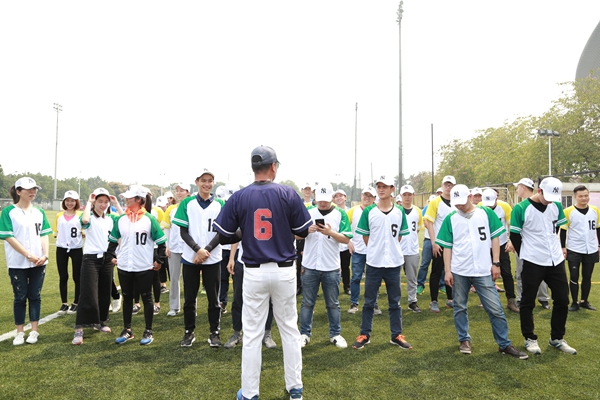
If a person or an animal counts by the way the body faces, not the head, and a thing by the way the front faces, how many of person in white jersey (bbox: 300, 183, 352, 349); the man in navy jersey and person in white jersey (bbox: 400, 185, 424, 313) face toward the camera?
2

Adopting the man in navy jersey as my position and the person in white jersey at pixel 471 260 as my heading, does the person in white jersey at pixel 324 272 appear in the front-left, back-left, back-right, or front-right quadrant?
front-left

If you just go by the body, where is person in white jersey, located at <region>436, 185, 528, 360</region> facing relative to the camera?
toward the camera

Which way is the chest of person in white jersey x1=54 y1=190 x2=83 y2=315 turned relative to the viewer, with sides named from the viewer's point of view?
facing the viewer

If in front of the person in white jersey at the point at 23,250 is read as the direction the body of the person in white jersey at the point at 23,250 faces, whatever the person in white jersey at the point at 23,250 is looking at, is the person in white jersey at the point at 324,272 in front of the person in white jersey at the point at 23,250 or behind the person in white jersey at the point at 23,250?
in front

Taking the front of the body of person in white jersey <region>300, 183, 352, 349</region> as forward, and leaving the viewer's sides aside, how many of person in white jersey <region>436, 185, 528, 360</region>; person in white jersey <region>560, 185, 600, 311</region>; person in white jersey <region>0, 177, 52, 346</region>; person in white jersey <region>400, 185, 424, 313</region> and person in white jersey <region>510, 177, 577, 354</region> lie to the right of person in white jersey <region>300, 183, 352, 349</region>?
1

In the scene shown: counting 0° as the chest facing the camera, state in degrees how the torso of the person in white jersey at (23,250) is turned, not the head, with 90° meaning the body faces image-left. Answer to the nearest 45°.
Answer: approximately 315°

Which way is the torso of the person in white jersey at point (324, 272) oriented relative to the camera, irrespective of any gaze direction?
toward the camera

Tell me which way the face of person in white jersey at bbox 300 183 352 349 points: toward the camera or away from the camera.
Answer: toward the camera

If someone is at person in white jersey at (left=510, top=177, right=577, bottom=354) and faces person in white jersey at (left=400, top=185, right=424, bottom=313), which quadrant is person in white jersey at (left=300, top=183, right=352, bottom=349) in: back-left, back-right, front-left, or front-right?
front-left

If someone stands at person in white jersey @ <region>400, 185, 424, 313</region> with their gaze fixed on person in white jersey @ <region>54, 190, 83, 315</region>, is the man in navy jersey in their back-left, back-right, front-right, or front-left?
front-left

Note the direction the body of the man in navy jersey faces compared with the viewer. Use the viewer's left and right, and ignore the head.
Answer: facing away from the viewer

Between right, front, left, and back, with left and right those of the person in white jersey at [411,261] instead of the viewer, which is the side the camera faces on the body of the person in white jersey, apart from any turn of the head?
front

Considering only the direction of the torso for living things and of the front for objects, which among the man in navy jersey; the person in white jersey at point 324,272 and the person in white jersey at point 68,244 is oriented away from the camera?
the man in navy jersey

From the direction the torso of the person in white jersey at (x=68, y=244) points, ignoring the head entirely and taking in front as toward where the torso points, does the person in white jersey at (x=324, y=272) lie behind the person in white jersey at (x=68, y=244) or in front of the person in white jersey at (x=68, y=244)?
in front

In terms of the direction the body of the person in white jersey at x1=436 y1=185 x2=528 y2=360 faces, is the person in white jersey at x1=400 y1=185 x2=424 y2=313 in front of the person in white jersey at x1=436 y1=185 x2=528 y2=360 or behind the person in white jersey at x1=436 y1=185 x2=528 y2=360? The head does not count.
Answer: behind
